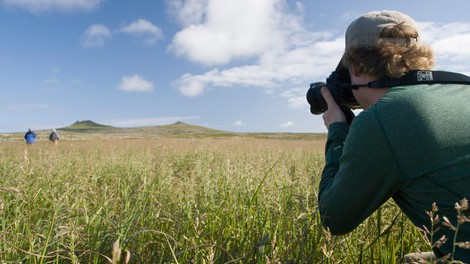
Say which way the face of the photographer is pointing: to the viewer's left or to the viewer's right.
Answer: to the viewer's left

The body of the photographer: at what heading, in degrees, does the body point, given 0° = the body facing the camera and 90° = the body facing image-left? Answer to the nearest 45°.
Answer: approximately 135°
